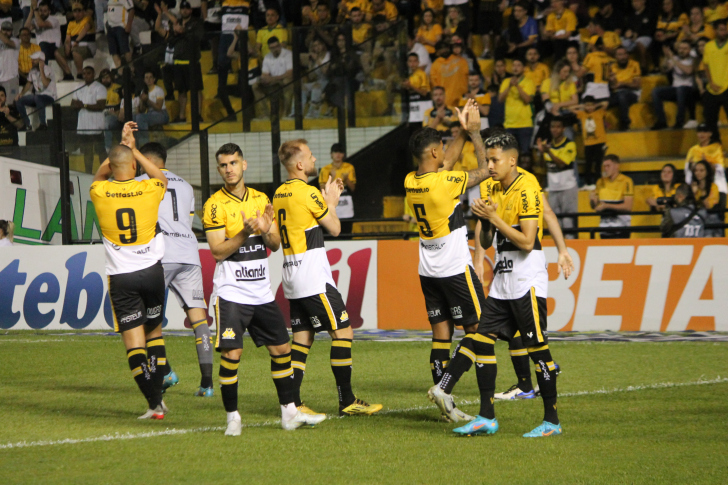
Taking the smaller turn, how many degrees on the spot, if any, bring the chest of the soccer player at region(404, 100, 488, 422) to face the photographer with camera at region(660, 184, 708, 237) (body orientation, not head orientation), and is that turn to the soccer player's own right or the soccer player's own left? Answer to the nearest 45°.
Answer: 0° — they already face them

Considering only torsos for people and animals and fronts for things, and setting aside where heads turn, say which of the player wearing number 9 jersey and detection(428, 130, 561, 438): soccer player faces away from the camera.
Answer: the player wearing number 9 jersey

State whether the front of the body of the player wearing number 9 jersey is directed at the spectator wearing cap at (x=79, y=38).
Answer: yes

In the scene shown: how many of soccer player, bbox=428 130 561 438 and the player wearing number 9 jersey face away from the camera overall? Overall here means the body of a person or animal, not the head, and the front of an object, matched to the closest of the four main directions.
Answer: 1

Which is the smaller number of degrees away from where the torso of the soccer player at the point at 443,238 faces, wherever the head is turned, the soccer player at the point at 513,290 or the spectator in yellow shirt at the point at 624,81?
the spectator in yellow shirt

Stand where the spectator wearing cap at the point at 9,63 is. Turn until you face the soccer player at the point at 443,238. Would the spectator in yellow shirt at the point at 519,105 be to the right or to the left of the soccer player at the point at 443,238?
left

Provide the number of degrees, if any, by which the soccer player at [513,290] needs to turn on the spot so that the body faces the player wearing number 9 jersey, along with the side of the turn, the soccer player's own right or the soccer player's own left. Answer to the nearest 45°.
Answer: approximately 45° to the soccer player's own right

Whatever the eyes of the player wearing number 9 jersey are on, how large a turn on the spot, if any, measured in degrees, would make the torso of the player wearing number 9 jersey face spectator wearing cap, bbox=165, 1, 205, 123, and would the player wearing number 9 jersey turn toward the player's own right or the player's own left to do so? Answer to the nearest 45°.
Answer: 0° — they already face them

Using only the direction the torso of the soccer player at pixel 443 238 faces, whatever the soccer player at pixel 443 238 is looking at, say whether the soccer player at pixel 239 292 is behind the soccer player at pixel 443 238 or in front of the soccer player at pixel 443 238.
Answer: behind

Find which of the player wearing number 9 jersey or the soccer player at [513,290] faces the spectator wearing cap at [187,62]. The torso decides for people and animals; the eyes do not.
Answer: the player wearing number 9 jersey

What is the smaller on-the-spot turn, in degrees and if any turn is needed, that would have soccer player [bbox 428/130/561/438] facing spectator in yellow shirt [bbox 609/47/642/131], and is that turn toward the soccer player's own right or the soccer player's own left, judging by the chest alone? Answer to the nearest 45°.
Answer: approximately 135° to the soccer player's own right

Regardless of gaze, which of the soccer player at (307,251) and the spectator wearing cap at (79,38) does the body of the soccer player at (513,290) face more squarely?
the soccer player

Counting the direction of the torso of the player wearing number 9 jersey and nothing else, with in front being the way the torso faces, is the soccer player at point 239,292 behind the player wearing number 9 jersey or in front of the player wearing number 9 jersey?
behind

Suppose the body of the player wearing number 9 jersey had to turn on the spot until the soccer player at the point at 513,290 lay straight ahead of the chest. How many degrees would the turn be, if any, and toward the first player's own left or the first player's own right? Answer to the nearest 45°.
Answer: approximately 135° to the first player's own right

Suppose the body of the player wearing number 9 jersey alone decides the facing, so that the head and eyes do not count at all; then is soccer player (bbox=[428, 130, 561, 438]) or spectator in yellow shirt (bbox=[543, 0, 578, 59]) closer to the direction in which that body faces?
the spectator in yellow shirt

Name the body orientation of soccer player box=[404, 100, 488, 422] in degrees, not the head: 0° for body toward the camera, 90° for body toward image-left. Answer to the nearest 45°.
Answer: approximately 225°

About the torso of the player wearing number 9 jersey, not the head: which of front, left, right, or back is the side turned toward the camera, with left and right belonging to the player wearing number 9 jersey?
back
